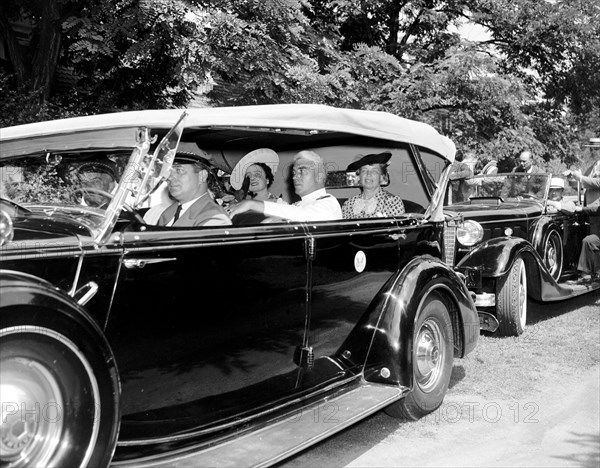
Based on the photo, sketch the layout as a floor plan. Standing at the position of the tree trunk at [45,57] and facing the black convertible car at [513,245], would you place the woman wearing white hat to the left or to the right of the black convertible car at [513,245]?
right

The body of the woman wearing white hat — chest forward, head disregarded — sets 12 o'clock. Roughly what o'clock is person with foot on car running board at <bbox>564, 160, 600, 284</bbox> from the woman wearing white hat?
The person with foot on car running board is roughly at 6 o'clock from the woman wearing white hat.

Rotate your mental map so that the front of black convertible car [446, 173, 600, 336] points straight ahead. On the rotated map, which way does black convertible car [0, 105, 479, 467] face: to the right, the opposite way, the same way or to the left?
the same way

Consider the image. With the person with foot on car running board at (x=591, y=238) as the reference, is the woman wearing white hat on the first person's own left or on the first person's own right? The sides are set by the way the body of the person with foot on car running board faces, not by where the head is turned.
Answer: on the first person's own left

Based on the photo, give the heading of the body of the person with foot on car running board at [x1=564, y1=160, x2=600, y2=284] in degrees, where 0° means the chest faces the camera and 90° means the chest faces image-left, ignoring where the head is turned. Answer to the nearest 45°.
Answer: approximately 90°

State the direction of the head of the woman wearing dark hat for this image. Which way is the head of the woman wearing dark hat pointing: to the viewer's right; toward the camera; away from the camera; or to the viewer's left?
toward the camera

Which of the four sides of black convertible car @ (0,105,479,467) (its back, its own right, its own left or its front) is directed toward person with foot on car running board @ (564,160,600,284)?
back

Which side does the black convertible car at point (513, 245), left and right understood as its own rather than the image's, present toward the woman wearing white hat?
front

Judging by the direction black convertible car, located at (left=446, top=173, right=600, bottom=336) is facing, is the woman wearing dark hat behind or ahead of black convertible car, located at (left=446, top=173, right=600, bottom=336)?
ahead

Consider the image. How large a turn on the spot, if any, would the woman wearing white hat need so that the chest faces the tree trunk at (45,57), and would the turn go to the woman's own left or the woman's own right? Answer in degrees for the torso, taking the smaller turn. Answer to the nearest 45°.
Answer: approximately 90° to the woman's own right

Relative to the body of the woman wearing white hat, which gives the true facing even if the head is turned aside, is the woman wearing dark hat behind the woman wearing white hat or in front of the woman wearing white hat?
behind

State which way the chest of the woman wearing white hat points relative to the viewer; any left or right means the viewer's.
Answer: facing the viewer and to the left of the viewer
